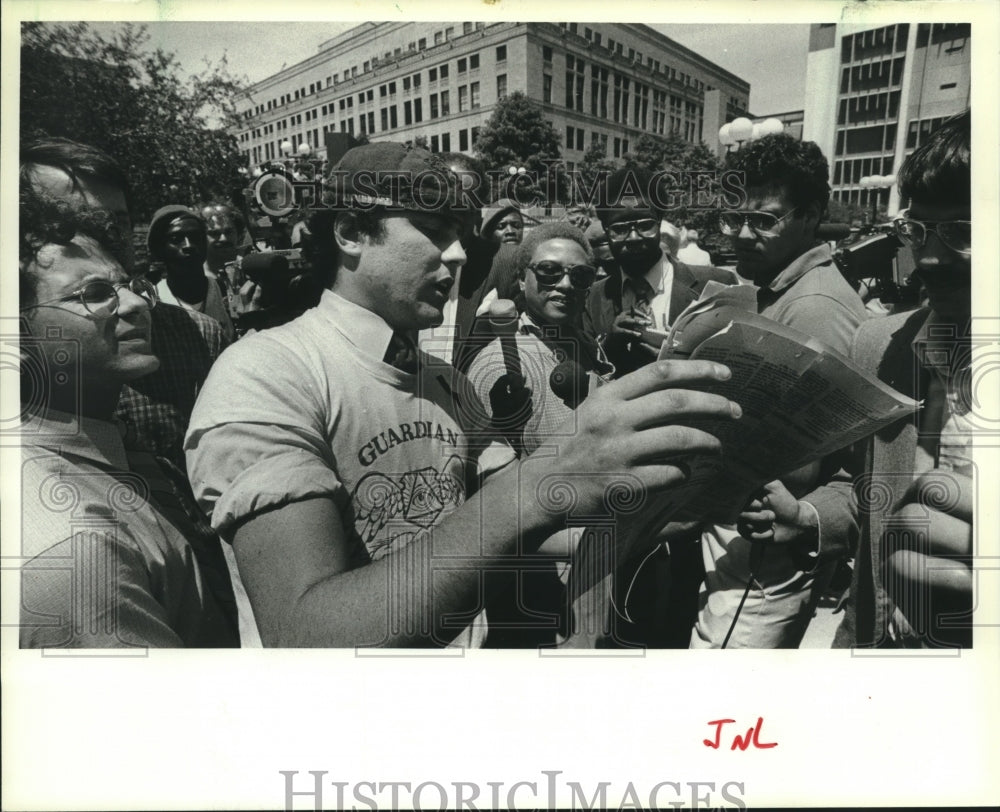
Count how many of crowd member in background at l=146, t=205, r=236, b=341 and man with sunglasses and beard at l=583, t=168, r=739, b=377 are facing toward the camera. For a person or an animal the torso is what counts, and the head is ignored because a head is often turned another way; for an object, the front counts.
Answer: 2

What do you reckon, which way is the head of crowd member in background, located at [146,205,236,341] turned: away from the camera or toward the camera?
toward the camera

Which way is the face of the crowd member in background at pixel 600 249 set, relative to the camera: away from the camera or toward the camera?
toward the camera

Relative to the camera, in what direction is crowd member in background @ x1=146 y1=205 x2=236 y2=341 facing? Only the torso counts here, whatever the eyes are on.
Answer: toward the camera

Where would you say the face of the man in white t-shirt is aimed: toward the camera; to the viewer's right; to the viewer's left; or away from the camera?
to the viewer's right

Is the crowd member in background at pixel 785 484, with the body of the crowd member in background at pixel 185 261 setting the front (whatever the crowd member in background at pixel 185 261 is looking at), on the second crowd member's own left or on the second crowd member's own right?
on the second crowd member's own left

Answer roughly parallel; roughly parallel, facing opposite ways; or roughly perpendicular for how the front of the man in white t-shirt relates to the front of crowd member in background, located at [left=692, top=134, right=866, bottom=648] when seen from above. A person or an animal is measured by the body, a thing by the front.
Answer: roughly perpendicular

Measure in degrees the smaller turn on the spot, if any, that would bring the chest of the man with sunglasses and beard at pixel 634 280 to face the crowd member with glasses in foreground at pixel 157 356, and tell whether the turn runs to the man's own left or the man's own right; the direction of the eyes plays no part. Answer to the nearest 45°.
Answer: approximately 90° to the man's own right

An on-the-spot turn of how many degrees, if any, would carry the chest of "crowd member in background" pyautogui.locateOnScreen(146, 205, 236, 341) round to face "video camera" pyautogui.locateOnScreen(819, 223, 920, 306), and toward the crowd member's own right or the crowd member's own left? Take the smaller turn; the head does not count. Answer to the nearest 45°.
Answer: approximately 90° to the crowd member's own left

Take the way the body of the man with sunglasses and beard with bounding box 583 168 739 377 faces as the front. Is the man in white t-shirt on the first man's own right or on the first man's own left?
on the first man's own right

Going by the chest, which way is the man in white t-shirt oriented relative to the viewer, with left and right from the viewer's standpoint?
facing the viewer and to the right of the viewer

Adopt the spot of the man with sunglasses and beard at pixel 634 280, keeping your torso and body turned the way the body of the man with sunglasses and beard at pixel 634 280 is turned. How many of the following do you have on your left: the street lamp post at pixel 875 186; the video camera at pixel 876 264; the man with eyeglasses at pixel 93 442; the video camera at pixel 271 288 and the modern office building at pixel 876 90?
3
